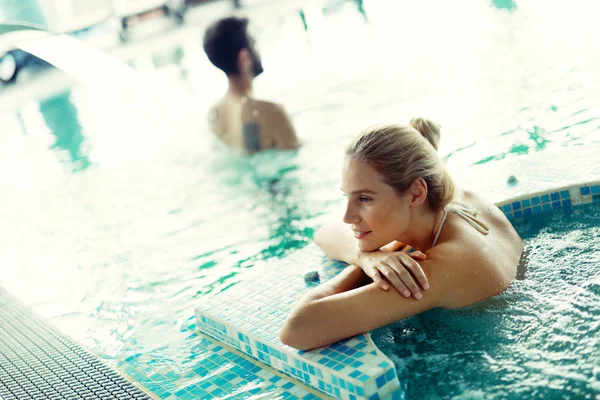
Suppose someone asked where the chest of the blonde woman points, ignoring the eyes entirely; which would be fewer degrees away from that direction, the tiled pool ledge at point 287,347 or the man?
the tiled pool ledge

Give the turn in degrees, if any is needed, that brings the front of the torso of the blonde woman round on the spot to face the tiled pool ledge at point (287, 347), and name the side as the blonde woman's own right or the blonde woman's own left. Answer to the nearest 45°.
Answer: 0° — they already face it

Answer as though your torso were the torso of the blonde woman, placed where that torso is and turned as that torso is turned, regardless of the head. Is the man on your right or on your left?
on your right

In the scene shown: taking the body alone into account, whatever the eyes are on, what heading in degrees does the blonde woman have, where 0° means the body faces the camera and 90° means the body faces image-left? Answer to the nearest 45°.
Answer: approximately 90°
